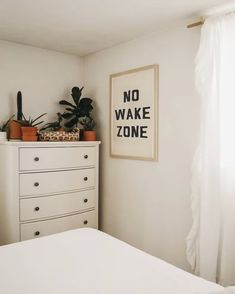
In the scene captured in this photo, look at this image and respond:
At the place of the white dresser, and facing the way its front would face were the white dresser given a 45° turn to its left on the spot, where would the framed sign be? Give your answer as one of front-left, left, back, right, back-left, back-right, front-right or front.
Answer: front

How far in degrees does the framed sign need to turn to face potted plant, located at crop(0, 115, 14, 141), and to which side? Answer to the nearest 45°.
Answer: approximately 45° to its right

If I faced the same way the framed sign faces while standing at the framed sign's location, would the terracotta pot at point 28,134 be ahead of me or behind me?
ahead

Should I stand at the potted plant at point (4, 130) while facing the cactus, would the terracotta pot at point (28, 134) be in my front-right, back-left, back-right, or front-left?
front-right

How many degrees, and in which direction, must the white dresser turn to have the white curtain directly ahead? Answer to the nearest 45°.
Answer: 0° — it already faces it

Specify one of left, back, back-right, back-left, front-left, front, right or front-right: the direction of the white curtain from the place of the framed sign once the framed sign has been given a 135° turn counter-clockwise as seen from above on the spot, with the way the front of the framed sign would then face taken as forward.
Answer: front-right

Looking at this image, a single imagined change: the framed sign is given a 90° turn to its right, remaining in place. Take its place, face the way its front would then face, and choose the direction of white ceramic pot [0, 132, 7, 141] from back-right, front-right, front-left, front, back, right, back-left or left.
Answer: front-left

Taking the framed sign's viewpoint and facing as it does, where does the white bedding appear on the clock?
The white bedding is roughly at 11 o'clock from the framed sign.

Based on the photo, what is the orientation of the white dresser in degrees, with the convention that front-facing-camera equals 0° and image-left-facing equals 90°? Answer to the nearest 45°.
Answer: approximately 315°

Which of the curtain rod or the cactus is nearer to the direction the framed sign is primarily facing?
the cactus
